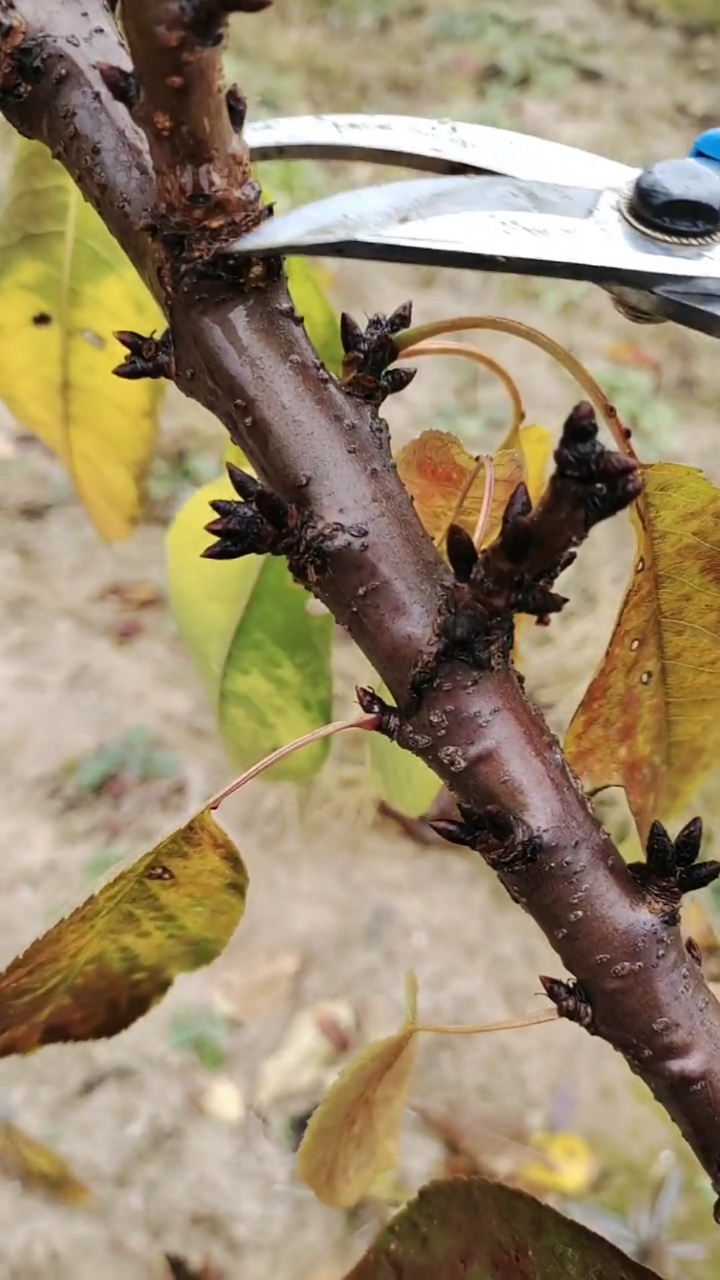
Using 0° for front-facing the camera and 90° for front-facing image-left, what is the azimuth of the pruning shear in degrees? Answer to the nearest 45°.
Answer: approximately 90°
